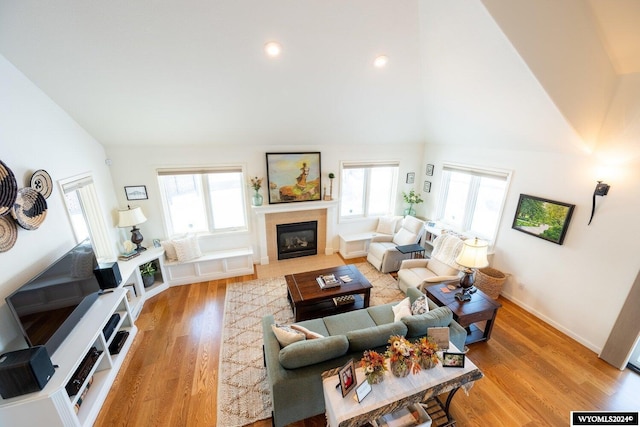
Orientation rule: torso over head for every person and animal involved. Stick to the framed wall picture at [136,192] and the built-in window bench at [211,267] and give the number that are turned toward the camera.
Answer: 2

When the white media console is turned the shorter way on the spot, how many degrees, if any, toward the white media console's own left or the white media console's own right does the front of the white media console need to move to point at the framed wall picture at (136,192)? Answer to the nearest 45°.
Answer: approximately 90° to the white media console's own left

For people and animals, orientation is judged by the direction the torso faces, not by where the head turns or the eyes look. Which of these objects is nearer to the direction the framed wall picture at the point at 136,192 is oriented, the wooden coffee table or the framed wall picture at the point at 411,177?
the wooden coffee table

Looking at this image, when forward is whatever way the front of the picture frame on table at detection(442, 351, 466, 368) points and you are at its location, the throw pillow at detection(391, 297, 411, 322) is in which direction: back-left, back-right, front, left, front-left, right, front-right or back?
back-right

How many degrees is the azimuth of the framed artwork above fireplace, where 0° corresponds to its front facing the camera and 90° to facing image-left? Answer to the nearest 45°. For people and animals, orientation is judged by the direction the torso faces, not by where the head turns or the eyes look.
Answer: approximately 0°

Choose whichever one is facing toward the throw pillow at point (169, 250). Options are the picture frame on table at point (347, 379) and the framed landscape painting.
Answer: the framed landscape painting

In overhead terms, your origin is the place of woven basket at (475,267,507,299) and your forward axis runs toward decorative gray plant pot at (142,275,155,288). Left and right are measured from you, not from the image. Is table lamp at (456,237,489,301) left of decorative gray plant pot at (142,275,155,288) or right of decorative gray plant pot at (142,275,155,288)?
left

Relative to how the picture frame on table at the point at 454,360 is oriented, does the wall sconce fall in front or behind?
behind

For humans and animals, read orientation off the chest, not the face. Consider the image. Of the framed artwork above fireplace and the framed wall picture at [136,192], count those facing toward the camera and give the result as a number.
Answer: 2

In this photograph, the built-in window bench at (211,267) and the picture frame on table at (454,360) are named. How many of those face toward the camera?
2
